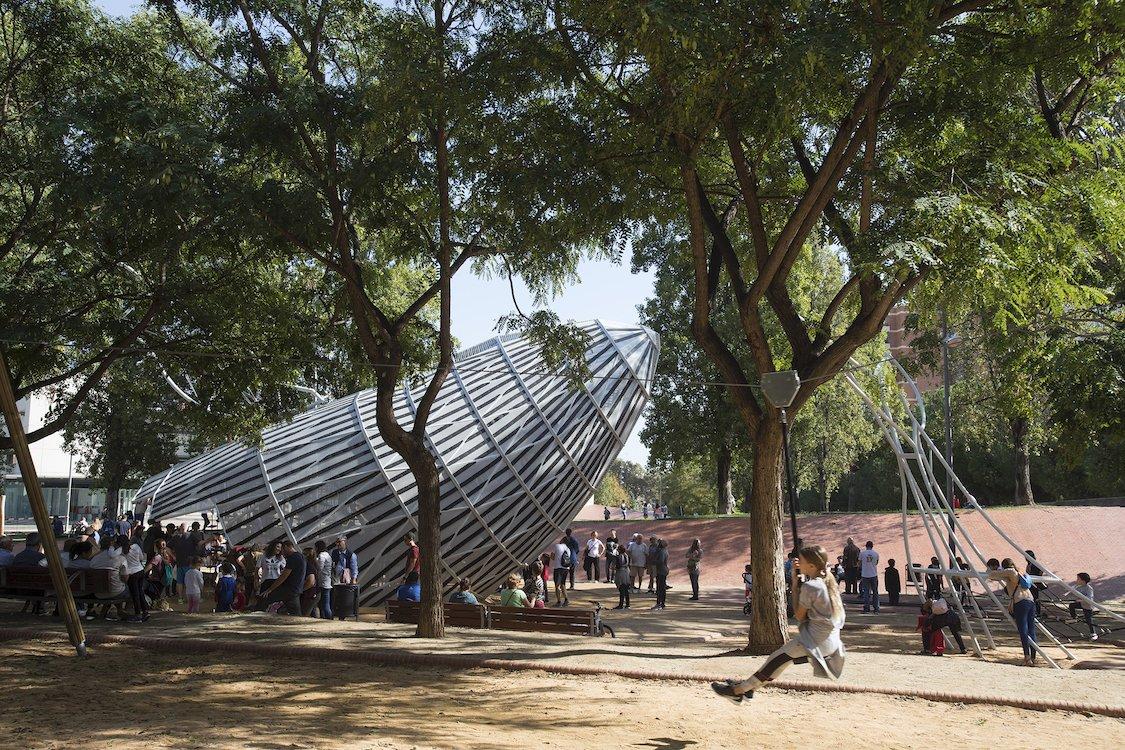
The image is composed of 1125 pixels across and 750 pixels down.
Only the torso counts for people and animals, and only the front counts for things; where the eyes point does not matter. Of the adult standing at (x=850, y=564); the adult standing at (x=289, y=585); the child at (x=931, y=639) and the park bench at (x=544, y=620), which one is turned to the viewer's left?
the adult standing at (x=289, y=585)

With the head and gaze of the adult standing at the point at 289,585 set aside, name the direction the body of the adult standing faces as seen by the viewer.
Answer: to the viewer's left

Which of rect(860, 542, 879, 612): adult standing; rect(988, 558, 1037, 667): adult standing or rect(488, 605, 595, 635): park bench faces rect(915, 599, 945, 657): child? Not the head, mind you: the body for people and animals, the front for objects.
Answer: rect(988, 558, 1037, 667): adult standing

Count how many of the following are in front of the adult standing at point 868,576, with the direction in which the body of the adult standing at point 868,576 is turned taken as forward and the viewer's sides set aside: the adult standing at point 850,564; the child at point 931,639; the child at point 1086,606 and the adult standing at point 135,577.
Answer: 1

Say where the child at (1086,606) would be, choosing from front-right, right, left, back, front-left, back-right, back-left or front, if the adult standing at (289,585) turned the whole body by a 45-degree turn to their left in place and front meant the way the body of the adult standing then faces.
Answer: back-left

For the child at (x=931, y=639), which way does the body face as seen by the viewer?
away from the camera

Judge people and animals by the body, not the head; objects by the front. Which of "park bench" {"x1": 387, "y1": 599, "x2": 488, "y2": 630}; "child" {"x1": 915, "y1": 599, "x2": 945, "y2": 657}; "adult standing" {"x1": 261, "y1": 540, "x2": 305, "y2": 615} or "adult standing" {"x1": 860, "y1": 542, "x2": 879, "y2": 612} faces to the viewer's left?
"adult standing" {"x1": 261, "y1": 540, "x2": 305, "y2": 615}
